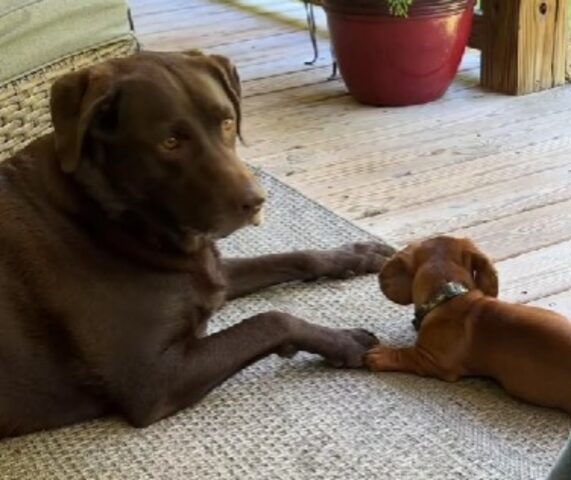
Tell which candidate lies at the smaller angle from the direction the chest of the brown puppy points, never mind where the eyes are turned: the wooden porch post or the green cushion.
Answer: the green cushion

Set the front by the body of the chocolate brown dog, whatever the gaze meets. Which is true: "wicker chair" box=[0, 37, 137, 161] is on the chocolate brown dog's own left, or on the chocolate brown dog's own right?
on the chocolate brown dog's own left

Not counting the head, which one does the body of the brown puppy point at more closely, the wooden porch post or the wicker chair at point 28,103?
the wicker chair

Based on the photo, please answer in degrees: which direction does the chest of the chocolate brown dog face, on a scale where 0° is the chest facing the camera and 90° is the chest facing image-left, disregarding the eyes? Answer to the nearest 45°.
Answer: approximately 270°

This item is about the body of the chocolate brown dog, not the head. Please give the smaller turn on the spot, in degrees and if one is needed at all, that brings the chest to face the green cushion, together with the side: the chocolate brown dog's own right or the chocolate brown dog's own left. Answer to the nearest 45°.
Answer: approximately 90° to the chocolate brown dog's own left

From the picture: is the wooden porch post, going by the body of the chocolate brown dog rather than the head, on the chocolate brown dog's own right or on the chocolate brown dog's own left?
on the chocolate brown dog's own left

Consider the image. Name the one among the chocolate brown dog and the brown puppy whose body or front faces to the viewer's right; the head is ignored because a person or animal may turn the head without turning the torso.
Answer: the chocolate brown dog

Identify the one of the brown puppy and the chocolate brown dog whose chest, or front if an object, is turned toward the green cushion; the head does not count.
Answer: the brown puppy

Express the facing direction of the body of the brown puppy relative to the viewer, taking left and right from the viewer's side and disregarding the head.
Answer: facing away from the viewer and to the left of the viewer

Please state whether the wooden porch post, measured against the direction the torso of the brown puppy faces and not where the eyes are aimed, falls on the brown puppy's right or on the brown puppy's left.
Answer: on the brown puppy's right
